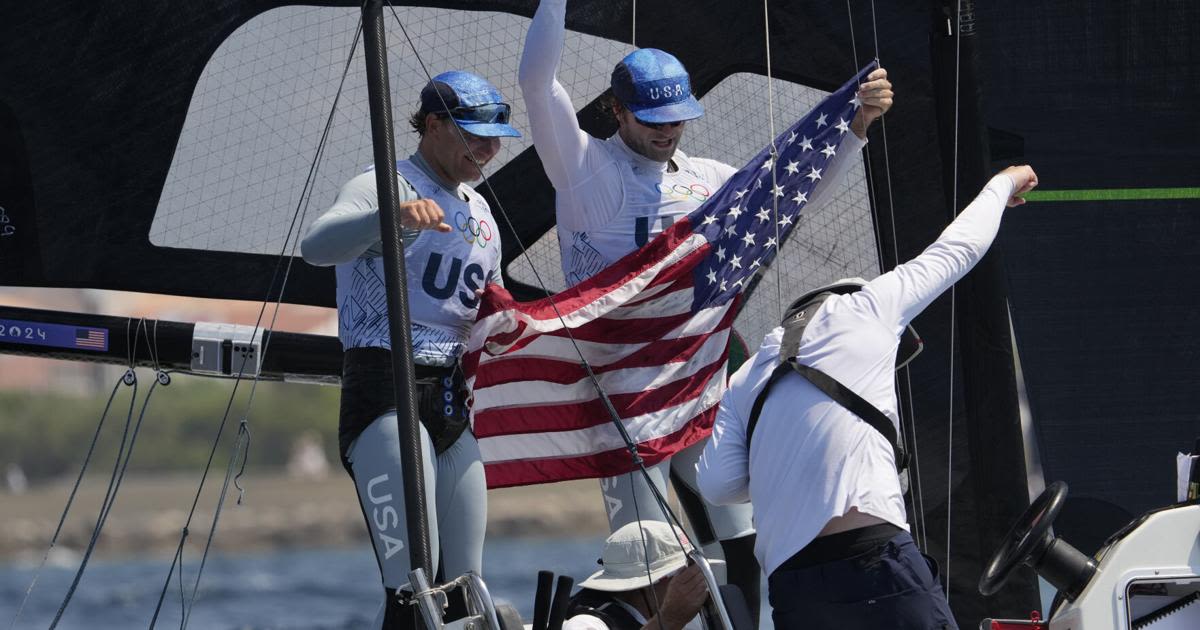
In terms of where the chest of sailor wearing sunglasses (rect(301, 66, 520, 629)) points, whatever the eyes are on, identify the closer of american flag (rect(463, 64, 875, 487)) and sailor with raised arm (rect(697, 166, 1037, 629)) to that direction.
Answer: the sailor with raised arm

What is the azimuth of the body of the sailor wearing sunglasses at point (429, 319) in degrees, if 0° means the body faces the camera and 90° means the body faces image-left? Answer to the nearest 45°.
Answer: approximately 315°

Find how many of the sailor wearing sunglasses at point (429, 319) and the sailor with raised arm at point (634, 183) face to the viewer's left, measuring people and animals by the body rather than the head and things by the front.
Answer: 0

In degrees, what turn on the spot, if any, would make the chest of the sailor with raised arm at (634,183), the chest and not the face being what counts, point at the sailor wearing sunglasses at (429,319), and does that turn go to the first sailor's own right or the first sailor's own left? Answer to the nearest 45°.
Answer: approximately 90° to the first sailor's own right

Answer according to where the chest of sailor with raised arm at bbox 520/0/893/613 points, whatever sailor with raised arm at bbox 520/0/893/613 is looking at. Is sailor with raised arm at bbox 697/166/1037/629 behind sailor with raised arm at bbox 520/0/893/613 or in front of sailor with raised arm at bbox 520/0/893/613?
in front

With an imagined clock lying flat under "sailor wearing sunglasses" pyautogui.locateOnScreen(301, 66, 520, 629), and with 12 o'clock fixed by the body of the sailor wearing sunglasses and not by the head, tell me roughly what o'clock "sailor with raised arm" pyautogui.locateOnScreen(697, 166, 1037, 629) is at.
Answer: The sailor with raised arm is roughly at 12 o'clock from the sailor wearing sunglasses.

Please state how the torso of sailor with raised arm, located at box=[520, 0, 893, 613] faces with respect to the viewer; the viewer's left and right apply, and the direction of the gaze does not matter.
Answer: facing the viewer and to the right of the viewer

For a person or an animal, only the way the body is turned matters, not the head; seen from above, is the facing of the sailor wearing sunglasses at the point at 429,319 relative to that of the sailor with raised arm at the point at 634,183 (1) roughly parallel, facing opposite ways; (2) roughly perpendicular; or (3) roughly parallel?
roughly parallel
